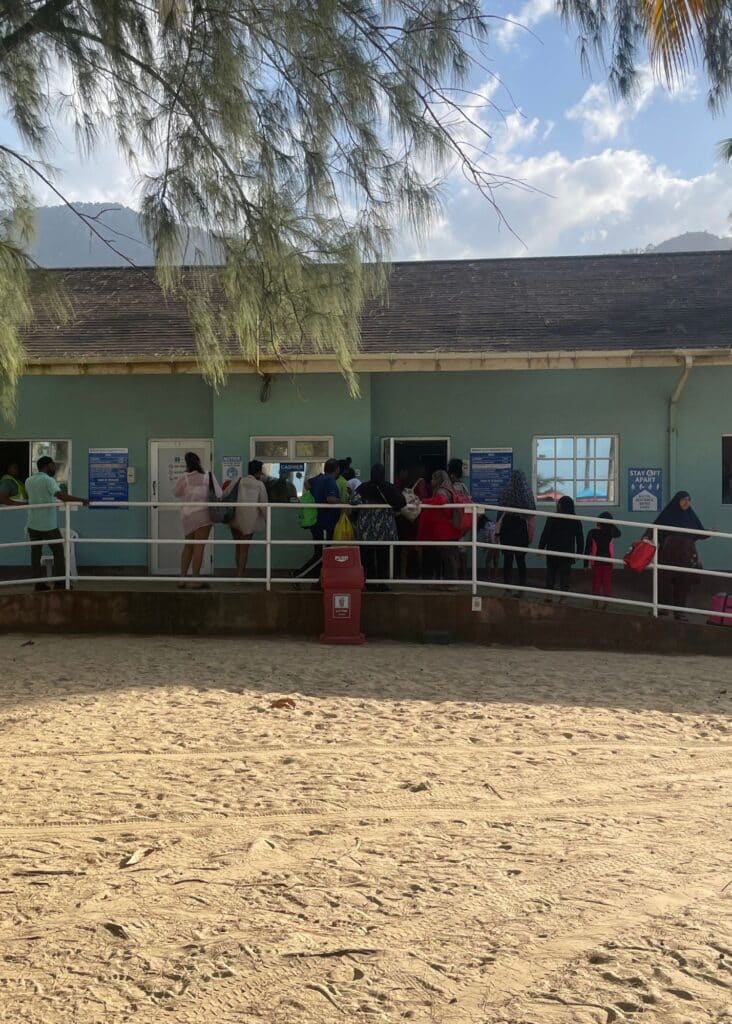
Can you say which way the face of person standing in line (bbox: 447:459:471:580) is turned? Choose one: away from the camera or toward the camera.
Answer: away from the camera

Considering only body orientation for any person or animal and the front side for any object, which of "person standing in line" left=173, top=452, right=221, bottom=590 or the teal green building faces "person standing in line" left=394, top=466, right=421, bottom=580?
the teal green building

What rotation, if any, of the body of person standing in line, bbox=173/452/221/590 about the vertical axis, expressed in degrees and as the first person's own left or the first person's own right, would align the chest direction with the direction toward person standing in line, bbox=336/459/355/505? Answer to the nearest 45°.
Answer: approximately 90° to the first person's own right

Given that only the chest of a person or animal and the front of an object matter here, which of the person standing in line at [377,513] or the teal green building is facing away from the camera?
the person standing in line

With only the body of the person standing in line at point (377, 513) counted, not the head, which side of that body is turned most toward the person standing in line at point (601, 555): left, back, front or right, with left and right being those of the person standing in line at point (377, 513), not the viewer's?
right

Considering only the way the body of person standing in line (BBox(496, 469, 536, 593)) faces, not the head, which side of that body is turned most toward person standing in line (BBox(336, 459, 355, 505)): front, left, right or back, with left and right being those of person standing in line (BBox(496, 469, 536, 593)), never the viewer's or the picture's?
left

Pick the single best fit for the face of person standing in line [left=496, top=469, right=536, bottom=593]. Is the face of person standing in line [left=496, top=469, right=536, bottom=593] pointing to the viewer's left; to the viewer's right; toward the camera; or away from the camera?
away from the camera

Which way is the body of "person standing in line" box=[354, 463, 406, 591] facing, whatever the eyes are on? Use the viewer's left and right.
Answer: facing away from the viewer

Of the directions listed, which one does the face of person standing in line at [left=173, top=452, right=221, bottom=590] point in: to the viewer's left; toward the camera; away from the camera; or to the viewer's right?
away from the camera

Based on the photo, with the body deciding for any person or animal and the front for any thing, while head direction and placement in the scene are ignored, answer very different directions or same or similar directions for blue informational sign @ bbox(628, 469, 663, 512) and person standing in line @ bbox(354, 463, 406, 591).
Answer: very different directions

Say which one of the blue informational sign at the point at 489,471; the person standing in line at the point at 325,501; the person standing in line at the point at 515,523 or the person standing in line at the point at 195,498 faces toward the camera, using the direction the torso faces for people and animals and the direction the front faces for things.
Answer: the blue informational sign

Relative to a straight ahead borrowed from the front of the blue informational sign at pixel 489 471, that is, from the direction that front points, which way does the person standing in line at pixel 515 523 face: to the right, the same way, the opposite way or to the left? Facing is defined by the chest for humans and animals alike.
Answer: the opposite way
